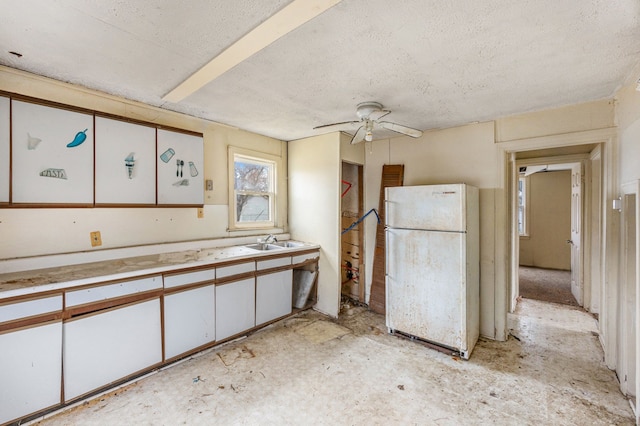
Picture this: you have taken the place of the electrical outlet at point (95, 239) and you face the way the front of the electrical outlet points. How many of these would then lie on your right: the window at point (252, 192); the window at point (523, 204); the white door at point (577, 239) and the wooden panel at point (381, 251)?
0

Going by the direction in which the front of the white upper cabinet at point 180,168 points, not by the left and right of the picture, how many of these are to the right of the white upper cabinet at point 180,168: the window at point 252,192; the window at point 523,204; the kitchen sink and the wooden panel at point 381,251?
0

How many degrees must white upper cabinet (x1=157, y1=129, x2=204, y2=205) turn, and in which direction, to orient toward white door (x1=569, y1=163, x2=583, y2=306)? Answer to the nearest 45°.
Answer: approximately 45° to its left

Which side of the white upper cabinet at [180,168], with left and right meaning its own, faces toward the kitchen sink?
left

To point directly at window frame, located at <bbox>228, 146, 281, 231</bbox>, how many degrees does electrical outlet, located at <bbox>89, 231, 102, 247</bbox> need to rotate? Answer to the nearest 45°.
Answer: approximately 90° to its left

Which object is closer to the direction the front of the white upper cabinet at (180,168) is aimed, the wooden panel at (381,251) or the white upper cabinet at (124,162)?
the wooden panel

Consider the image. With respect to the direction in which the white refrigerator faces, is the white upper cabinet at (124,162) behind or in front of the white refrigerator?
in front

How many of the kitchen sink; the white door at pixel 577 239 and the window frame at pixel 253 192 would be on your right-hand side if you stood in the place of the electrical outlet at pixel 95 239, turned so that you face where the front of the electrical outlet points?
0

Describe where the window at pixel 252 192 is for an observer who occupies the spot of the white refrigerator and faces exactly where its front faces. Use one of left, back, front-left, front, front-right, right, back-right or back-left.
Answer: front-right

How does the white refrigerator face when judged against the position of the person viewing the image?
facing the viewer and to the left of the viewer

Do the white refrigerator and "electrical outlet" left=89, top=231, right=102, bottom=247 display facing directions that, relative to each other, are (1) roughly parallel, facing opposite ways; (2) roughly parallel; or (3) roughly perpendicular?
roughly perpendicular

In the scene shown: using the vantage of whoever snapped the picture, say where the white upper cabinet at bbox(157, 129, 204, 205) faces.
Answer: facing the viewer and to the right of the viewer

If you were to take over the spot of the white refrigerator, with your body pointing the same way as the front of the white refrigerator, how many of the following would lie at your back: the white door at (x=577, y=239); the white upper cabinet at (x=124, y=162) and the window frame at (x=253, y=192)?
1

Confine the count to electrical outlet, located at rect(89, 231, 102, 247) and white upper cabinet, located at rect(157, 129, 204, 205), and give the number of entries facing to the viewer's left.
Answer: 0

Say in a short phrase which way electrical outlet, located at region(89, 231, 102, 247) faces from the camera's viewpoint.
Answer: facing the viewer

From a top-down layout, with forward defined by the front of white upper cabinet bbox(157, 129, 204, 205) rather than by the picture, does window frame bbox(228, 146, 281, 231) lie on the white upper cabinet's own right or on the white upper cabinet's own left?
on the white upper cabinet's own left

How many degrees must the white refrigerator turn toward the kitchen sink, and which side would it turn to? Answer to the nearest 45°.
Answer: approximately 45° to its right

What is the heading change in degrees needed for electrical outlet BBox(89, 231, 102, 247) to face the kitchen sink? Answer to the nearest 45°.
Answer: approximately 90° to its left
